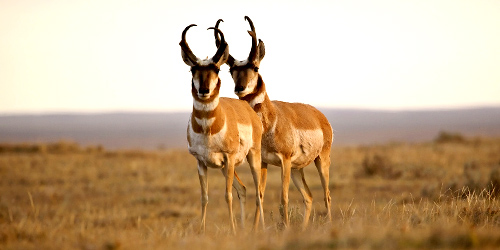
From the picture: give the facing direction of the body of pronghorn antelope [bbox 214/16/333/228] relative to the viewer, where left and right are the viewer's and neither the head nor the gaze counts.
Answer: facing the viewer and to the left of the viewer

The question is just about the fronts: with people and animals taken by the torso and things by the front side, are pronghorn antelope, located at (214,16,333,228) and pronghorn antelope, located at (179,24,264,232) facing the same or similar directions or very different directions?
same or similar directions

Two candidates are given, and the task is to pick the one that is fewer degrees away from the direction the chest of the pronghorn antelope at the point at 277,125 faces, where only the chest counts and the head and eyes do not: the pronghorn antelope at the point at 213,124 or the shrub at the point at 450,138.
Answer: the pronghorn antelope

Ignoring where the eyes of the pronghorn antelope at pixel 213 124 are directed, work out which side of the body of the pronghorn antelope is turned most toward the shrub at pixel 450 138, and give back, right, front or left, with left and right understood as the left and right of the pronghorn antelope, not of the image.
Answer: back

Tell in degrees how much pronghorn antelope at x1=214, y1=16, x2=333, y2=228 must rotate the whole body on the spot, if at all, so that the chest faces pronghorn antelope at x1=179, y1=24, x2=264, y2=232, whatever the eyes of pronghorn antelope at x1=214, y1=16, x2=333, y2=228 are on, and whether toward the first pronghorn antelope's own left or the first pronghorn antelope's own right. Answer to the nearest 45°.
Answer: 0° — it already faces it

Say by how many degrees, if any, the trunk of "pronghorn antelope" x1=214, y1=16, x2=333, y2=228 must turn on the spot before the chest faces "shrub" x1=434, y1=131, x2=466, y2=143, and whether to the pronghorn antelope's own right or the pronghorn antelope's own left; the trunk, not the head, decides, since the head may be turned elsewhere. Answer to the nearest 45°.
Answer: approximately 135° to the pronghorn antelope's own right

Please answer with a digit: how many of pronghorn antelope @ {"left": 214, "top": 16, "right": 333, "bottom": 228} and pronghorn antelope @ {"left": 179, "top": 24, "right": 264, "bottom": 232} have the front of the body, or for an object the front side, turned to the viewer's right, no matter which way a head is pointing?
0
